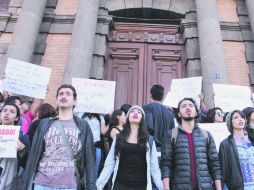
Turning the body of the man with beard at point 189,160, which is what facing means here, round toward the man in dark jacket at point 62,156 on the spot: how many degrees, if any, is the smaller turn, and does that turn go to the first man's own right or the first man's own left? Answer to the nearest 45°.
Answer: approximately 45° to the first man's own right

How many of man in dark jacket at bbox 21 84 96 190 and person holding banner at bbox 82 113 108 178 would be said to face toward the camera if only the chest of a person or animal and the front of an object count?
2

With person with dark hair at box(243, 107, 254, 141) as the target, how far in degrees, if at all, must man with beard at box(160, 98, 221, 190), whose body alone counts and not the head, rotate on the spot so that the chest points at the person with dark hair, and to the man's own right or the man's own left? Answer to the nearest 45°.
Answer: approximately 135° to the man's own left

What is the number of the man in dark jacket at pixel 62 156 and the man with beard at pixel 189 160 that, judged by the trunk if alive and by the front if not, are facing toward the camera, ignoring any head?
2

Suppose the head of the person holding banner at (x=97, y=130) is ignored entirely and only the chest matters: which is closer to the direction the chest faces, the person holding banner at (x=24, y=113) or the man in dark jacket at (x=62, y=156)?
the man in dark jacket

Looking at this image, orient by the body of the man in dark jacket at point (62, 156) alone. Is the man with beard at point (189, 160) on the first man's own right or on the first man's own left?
on the first man's own left

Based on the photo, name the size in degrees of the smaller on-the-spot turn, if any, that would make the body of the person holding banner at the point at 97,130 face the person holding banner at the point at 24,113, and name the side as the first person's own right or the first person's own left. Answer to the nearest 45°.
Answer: approximately 90° to the first person's own right

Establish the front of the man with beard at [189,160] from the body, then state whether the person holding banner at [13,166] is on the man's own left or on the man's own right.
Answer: on the man's own right
